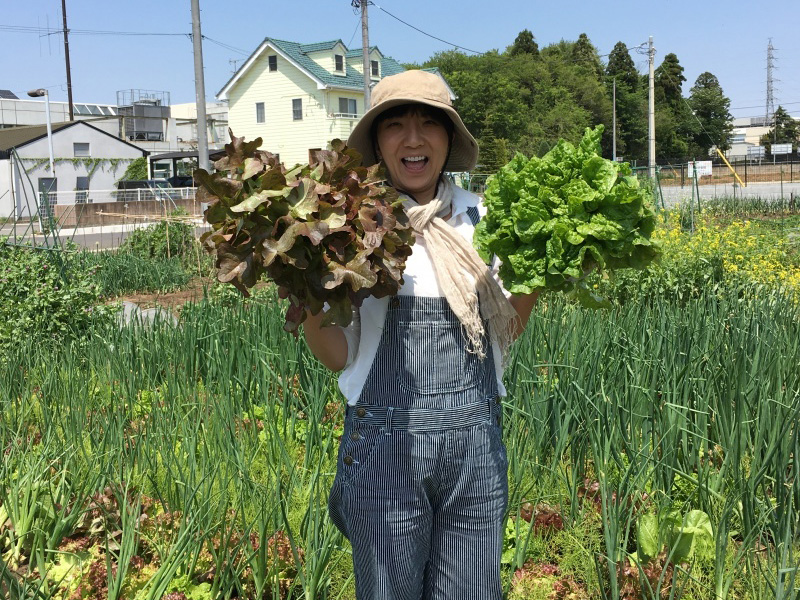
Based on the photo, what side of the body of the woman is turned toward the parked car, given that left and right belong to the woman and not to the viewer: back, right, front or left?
back

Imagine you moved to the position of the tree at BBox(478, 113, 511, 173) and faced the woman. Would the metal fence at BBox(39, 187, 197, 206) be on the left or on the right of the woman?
right

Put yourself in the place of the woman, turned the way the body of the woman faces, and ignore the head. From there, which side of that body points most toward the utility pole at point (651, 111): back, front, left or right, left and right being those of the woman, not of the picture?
back
